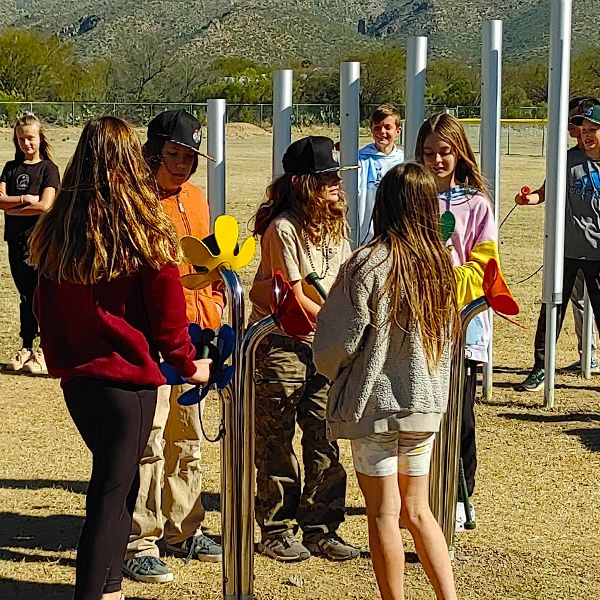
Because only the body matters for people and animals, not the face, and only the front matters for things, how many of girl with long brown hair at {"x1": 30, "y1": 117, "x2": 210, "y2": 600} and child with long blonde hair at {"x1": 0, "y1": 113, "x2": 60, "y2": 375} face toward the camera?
1

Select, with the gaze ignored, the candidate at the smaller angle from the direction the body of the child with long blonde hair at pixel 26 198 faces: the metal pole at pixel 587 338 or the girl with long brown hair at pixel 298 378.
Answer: the girl with long brown hair

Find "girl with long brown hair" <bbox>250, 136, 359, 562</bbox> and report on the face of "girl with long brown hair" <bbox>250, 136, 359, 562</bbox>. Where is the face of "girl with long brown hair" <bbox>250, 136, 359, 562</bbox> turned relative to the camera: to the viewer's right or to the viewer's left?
to the viewer's right

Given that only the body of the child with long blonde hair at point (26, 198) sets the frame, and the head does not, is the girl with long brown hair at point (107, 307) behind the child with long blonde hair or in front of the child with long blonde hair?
in front

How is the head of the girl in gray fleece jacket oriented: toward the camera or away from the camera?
away from the camera

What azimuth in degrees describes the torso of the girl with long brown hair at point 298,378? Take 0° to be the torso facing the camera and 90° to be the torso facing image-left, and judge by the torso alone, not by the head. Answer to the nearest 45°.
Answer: approximately 315°

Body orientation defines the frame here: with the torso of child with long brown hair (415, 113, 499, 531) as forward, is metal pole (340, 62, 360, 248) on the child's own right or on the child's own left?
on the child's own right

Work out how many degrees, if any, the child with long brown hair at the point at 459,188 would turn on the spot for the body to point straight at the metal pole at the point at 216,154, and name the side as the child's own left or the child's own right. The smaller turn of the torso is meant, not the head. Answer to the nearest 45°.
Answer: approximately 90° to the child's own right

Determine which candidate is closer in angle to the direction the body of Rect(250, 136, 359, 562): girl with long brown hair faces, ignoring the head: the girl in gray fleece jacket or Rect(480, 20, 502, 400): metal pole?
the girl in gray fleece jacket

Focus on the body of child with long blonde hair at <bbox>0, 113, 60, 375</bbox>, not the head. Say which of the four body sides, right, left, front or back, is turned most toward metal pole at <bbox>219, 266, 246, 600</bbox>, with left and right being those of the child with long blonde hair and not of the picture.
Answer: front

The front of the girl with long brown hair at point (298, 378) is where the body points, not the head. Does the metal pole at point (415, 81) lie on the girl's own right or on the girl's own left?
on the girl's own left

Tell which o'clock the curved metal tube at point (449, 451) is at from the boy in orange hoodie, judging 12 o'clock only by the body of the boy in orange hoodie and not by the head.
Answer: The curved metal tube is roughly at 11 o'clock from the boy in orange hoodie.

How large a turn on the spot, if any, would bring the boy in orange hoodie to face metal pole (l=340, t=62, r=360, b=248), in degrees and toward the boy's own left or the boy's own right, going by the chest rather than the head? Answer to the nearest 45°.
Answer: approximately 90° to the boy's own left
